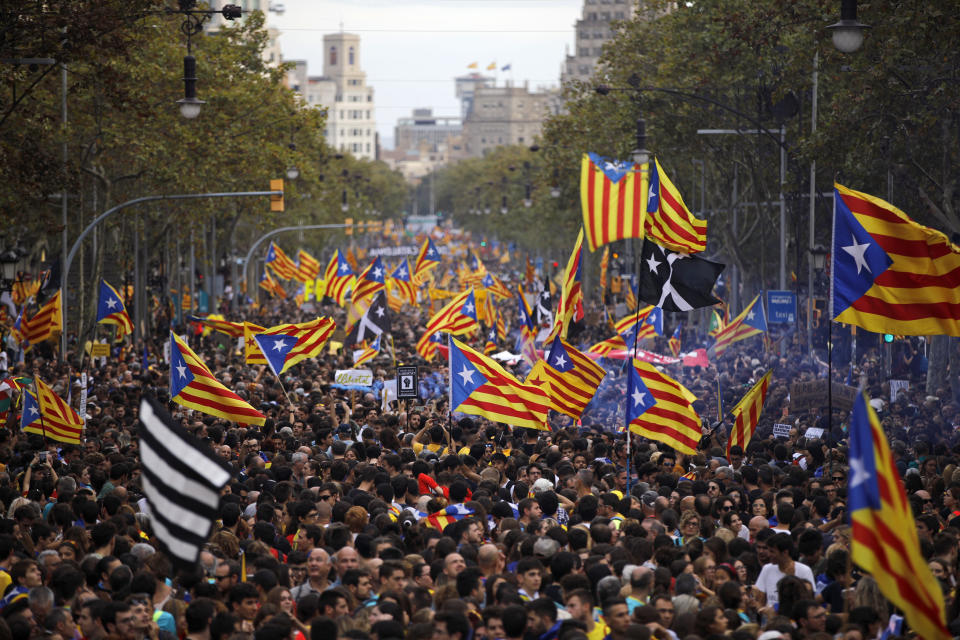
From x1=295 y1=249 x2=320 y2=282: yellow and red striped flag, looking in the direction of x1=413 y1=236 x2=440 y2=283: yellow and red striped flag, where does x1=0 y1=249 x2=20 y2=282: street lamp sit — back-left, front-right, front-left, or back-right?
back-right

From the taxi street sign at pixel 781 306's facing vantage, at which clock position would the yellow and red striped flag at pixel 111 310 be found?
The yellow and red striped flag is roughly at 2 o'clock from the taxi street sign.

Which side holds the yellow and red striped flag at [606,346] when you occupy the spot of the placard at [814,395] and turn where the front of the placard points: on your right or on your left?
on your right

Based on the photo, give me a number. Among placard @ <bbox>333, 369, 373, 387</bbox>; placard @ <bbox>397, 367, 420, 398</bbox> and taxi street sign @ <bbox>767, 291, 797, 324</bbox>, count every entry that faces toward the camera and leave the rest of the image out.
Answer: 3

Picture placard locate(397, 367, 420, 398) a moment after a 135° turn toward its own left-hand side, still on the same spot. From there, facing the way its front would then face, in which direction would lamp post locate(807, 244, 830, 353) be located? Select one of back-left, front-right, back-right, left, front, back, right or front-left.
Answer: front

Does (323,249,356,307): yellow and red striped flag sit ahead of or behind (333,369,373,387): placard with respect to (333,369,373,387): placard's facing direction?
behind

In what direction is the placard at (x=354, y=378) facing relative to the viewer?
toward the camera

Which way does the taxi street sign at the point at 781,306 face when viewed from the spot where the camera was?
facing the viewer

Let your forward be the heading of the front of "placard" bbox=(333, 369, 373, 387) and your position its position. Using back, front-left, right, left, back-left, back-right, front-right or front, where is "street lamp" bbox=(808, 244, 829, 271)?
back-left

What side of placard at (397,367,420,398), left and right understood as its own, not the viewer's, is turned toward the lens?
front

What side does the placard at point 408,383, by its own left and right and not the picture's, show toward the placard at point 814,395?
left

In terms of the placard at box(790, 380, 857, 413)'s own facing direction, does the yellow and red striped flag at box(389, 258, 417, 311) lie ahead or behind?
behind

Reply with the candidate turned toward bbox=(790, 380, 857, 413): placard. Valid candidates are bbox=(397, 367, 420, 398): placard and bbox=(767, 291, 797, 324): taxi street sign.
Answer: bbox=(767, 291, 797, 324): taxi street sign

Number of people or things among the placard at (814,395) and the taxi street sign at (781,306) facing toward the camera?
2
